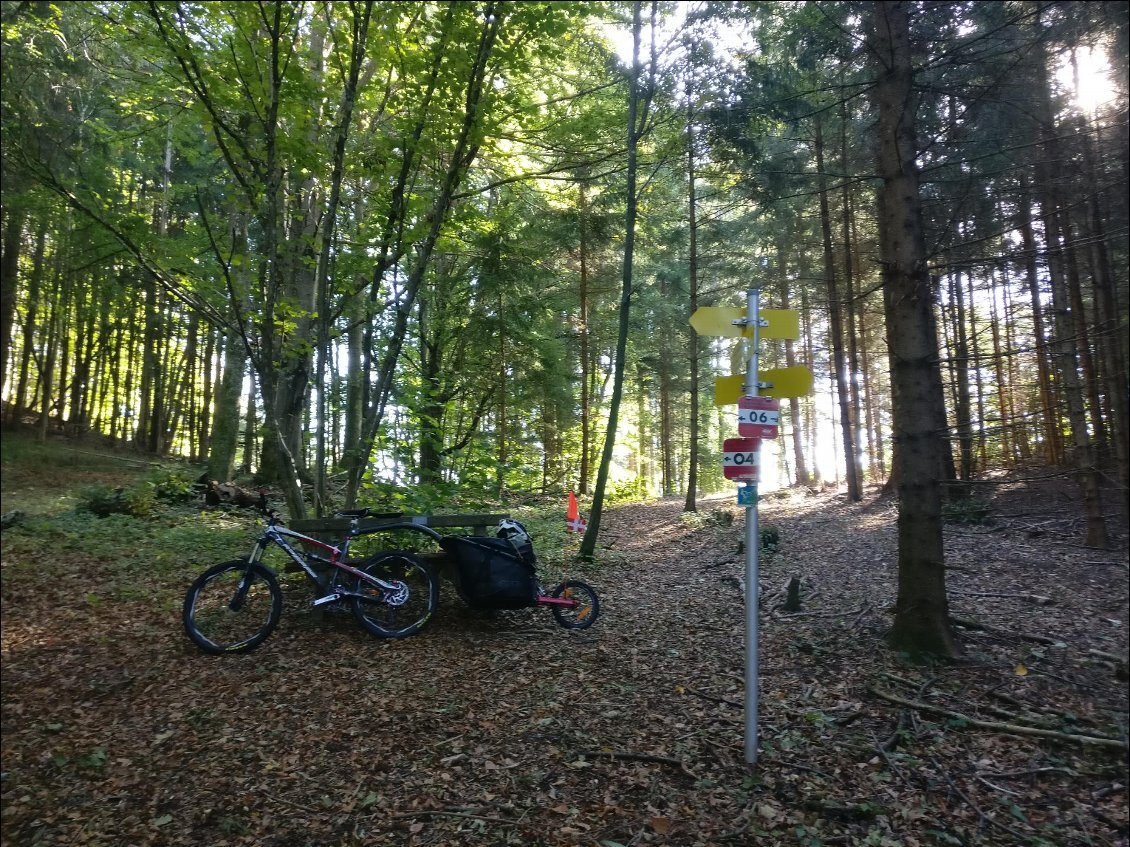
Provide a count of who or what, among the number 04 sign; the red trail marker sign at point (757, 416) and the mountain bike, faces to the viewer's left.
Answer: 1

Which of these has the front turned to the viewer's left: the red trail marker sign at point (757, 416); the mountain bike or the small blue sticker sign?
the mountain bike

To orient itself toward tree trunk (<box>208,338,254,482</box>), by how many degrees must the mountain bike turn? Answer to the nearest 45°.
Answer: approximately 90° to its right

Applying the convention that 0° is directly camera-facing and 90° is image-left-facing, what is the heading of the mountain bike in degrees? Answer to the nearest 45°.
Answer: approximately 90°

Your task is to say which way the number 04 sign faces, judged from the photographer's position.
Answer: facing the viewer

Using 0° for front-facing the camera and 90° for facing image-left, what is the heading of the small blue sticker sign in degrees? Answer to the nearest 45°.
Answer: approximately 0°

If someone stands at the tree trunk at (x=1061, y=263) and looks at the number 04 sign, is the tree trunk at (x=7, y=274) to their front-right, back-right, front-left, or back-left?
front-right

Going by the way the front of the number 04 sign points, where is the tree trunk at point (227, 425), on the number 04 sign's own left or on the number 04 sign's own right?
on the number 04 sign's own right

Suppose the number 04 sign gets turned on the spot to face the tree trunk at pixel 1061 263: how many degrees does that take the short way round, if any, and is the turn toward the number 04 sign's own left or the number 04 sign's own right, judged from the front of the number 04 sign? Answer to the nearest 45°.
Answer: approximately 135° to the number 04 sign's own left

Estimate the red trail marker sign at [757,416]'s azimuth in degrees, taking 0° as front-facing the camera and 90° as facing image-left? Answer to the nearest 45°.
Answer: approximately 0°

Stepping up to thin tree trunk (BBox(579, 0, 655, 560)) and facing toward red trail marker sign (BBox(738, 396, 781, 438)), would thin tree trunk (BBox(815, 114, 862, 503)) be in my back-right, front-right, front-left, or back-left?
back-left
